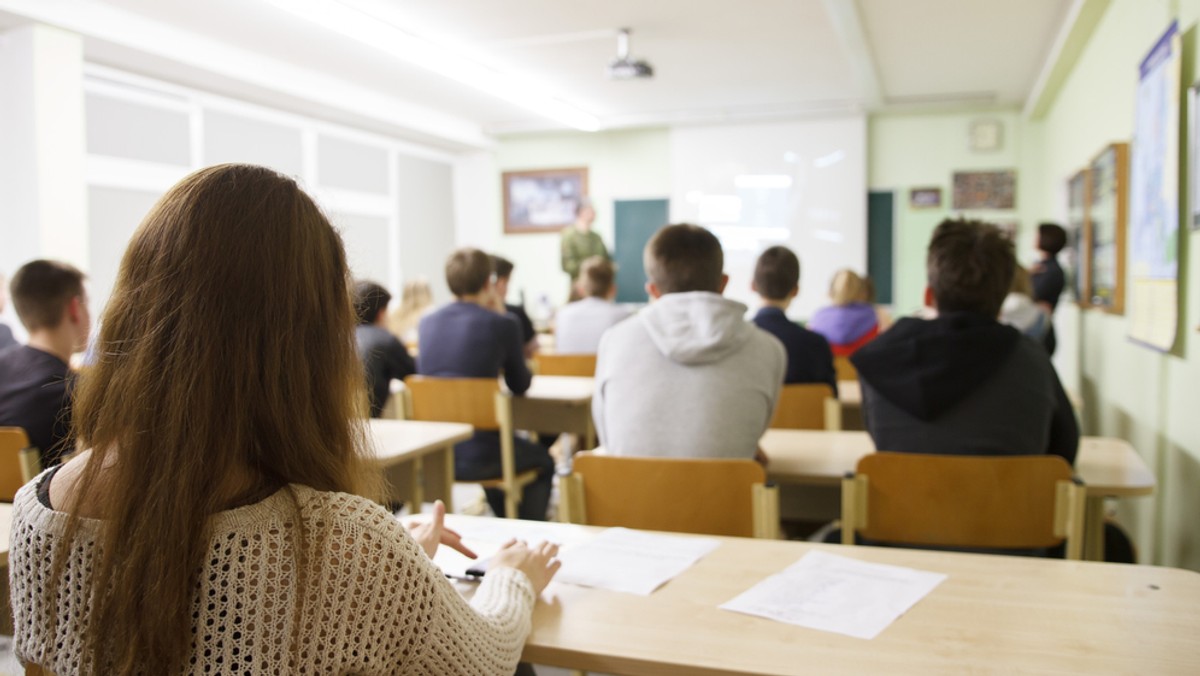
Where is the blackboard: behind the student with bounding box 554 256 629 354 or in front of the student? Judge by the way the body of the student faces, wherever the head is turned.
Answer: in front

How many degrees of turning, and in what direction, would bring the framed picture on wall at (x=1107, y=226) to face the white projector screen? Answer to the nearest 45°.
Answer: approximately 45° to its right

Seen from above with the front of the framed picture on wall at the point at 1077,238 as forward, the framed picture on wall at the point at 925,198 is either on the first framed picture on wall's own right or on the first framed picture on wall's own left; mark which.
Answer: on the first framed picture on wall's own right

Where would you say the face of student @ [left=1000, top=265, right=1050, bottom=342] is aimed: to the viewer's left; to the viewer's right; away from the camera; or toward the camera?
away from the camera

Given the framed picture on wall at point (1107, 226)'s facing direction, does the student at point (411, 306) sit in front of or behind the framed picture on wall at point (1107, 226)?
in front

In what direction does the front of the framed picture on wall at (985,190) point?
toward the camera

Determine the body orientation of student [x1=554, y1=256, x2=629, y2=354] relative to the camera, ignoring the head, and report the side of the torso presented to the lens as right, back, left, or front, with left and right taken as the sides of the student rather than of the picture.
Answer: back

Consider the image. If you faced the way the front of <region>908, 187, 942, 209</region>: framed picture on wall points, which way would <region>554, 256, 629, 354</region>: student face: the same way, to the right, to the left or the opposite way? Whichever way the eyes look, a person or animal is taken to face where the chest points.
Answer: the opposite way

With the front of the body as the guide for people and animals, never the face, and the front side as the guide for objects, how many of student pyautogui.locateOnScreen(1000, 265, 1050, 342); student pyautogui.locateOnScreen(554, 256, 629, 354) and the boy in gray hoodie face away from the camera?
3

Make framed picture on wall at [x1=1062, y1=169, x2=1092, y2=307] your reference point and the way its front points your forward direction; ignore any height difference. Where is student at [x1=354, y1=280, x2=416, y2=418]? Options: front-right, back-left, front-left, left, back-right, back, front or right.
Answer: front-left

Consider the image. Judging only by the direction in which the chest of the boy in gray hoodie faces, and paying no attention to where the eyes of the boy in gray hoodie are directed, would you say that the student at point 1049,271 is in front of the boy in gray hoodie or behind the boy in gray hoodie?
in front

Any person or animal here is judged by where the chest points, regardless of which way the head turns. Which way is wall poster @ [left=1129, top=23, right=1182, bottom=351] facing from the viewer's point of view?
to the viewer's left

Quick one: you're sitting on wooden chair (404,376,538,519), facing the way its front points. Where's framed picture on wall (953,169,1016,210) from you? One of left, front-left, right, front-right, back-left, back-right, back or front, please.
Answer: front

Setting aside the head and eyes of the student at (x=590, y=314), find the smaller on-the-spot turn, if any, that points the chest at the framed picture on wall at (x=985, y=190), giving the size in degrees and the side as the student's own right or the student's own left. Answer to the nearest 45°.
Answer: approximately 45° to the student's own right

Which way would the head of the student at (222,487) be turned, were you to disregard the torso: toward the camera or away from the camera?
away from the camera

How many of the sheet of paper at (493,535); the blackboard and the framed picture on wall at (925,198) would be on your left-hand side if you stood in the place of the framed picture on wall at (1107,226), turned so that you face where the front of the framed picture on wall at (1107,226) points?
1

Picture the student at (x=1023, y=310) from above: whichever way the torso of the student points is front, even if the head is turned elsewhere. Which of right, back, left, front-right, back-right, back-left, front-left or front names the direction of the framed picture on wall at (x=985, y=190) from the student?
front

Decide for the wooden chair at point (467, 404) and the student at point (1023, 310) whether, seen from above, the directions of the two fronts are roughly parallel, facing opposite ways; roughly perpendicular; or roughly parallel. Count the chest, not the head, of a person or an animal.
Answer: roughly parallel

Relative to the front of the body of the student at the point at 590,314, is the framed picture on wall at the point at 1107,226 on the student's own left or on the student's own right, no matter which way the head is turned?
on the student's own right

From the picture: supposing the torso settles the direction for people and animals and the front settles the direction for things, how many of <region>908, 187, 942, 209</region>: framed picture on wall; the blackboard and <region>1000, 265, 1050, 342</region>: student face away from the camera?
1

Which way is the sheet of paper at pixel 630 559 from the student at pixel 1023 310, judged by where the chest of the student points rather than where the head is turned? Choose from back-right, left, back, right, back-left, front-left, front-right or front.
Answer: back
